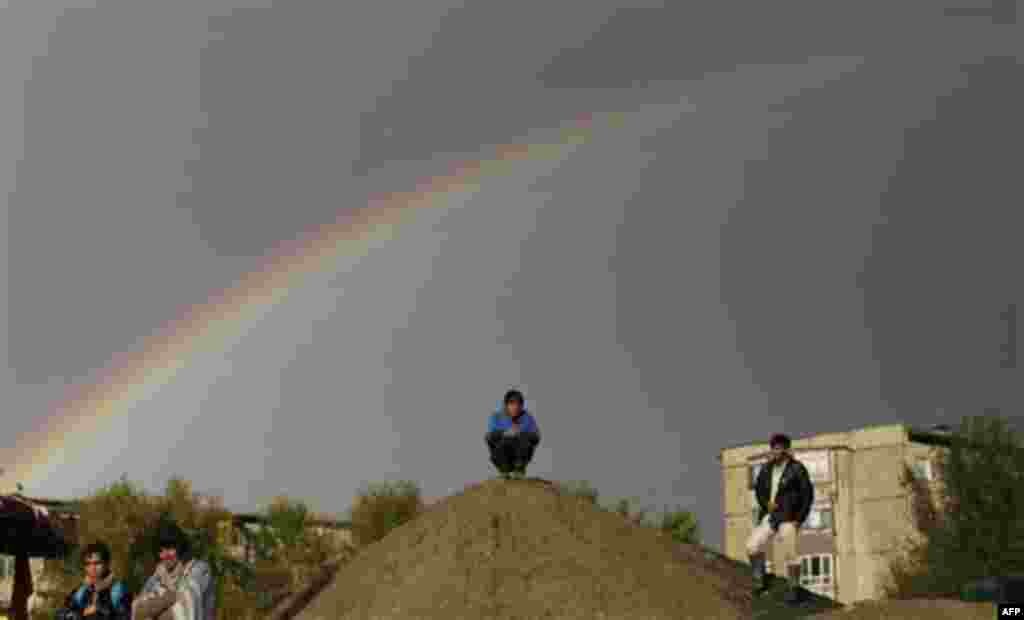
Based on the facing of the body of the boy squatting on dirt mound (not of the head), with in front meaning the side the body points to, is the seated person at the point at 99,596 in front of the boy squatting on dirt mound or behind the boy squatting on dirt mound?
in front

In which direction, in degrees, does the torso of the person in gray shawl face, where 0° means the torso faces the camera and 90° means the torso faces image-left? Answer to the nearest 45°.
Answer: approximately 45°

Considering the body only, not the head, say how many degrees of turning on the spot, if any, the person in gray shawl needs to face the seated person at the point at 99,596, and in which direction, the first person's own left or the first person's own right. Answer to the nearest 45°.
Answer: approximately 90° to the first person's own right

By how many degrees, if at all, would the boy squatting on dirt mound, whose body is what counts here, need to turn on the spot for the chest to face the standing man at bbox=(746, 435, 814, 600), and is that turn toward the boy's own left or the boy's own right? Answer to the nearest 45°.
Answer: approximately 45° to the boy's own left
